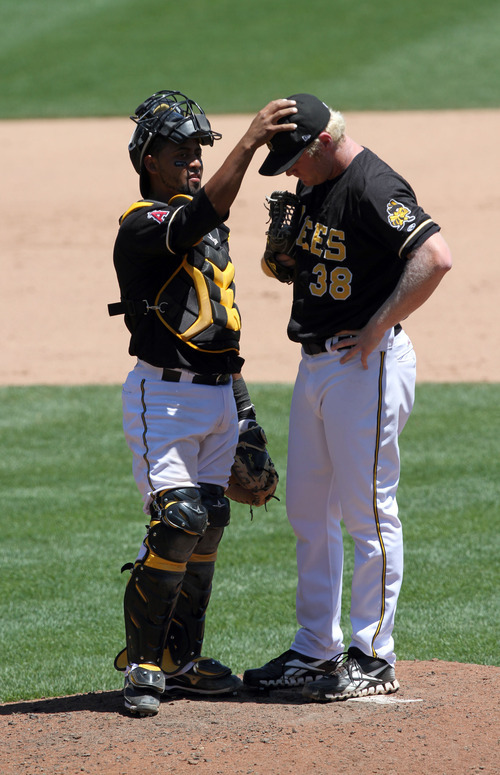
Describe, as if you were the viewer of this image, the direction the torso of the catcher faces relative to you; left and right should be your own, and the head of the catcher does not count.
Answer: facing the viewer and to the right of the viewer
